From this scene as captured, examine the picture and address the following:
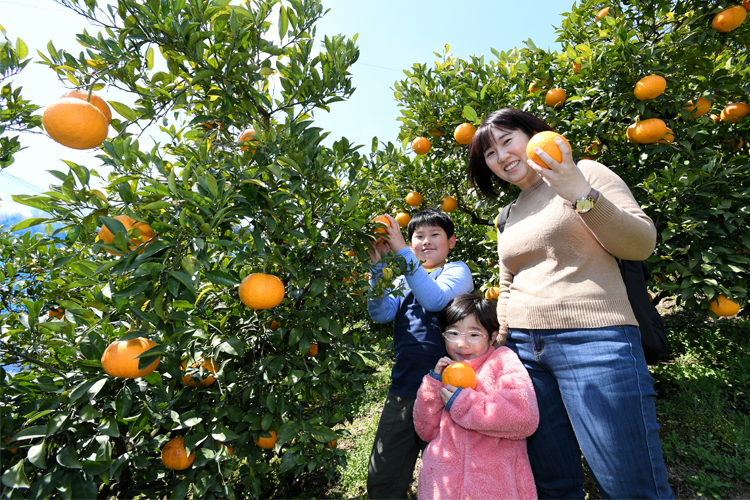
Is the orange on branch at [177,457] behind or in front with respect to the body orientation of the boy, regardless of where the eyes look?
in front

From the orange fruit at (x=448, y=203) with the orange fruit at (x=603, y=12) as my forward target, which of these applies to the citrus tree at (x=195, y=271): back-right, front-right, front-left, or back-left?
back-right

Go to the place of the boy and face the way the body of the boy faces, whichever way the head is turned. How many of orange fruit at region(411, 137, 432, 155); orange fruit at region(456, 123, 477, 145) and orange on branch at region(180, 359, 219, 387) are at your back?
2

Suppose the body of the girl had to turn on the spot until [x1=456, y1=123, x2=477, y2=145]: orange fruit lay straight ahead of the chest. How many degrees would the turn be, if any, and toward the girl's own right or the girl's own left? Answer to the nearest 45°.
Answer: approximately 180°

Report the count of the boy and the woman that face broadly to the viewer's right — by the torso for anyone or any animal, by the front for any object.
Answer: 0

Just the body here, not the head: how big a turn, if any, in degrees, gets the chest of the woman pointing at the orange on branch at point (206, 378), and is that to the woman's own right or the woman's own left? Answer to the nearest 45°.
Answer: approximately 45° to the woman's own right

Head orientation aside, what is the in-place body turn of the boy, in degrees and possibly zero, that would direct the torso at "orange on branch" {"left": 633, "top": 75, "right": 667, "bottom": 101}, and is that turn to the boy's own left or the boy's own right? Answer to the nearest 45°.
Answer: approximately 135° to the boy's own left

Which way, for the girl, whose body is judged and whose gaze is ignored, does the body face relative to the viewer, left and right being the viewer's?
facing the viewer and to the left of the viewer

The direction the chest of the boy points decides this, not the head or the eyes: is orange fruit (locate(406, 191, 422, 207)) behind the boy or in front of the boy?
behind
